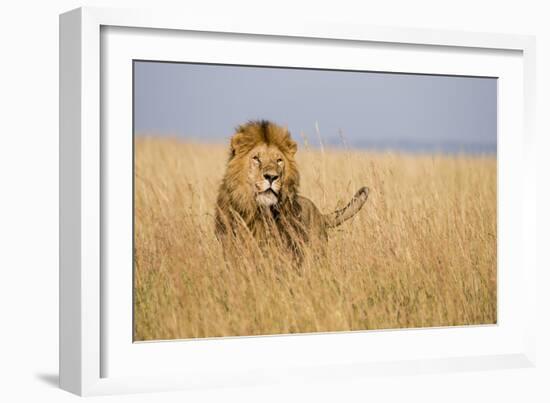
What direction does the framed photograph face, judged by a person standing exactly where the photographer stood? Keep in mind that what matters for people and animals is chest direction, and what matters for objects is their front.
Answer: facing the viewer and to the right of the viewer
